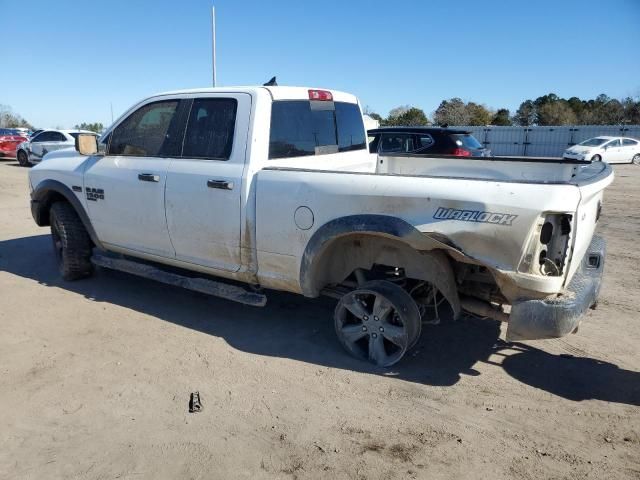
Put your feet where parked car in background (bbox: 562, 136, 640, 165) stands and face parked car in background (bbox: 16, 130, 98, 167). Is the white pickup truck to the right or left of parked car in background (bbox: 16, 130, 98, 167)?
left

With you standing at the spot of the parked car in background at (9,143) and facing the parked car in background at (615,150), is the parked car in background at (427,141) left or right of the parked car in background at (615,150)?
right

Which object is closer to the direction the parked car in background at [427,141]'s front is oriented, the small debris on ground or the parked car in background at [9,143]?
the parked car in background

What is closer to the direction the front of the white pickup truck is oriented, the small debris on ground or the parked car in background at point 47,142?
the parked car in background

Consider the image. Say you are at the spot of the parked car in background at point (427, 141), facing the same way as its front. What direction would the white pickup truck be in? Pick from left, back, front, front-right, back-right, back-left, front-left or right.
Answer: back-left

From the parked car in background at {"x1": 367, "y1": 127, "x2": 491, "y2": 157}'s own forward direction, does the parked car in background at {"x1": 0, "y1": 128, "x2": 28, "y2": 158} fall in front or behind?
in front

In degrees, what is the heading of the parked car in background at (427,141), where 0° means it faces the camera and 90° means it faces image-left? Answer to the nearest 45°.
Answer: approximately 135°

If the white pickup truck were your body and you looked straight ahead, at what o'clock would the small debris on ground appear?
The small debris on ground is roughly at 9 o'clock from the white pickup truck.

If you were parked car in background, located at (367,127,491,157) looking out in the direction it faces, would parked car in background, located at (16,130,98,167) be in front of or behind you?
in front

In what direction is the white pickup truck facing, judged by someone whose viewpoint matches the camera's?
facing away from the viewer and to the left of the viewer

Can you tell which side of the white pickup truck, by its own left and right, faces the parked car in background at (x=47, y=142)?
front

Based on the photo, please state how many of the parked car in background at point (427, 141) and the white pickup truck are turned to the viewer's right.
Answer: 0
